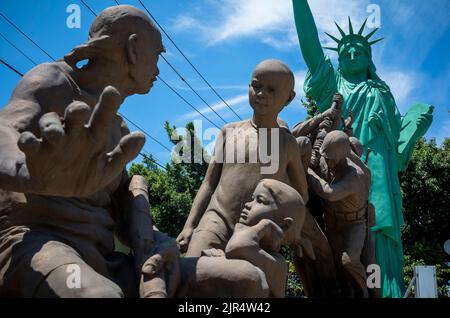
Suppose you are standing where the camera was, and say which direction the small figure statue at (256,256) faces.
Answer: facing to the left of the viewer

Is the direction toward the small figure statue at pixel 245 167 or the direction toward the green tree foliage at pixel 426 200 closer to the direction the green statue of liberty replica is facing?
the small figure statue

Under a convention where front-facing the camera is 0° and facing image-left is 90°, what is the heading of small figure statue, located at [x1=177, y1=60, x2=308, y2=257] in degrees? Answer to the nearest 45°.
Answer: approximately 45°

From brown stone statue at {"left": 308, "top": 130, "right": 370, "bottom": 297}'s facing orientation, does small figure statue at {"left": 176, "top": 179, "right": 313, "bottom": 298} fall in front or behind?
in front

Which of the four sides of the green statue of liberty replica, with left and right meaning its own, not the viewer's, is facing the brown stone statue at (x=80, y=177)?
front

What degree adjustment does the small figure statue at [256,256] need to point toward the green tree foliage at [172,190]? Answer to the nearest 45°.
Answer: approximately 90° to its right

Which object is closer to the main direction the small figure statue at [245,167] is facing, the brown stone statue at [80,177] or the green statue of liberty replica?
the brown stone statue

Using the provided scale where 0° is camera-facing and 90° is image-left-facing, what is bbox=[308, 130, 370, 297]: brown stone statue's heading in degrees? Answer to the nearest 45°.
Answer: approximately 45°

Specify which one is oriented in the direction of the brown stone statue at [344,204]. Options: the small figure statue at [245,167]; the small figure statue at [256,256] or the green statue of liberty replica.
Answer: the green statue of liberty replica

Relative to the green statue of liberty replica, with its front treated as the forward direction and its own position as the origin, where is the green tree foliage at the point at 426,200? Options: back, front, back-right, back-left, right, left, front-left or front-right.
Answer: back
